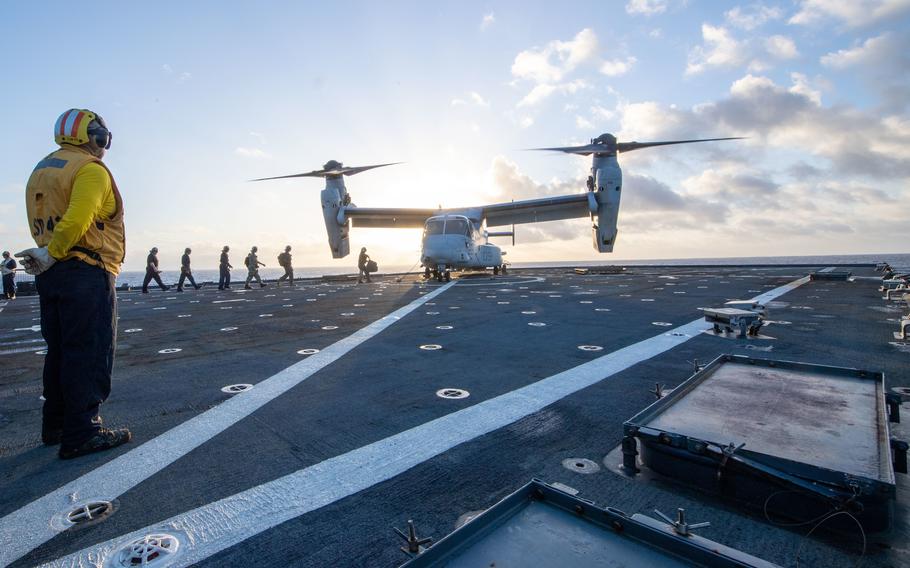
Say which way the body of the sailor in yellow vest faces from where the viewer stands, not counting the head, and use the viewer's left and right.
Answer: facing away from the viewer and to the right of the viewer

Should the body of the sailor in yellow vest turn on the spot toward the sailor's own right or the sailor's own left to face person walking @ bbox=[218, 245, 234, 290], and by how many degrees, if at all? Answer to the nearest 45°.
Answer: approximately 45° to the sailor's own left
